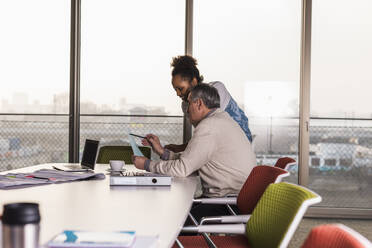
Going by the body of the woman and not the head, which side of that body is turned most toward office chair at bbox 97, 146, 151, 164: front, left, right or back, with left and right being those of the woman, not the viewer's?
front

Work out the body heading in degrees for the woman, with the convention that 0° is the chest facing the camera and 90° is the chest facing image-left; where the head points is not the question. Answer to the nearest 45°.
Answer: approximately 90°

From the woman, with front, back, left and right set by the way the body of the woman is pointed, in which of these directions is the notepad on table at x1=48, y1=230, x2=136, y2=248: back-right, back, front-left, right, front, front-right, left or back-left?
left

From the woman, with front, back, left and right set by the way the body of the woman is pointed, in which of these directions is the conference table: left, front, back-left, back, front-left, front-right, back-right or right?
left

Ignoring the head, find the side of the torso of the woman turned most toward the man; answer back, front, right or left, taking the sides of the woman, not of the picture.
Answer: left

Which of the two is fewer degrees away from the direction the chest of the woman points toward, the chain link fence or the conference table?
the conference table

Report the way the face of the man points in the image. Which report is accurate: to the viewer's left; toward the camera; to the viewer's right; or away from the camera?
to the viewer's left

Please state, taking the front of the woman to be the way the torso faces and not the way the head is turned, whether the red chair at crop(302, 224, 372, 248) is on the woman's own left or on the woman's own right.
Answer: on the woman's own left

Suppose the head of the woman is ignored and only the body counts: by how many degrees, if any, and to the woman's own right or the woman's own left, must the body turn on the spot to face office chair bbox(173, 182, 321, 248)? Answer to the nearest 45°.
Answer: approximately 90° to the woman's own left
